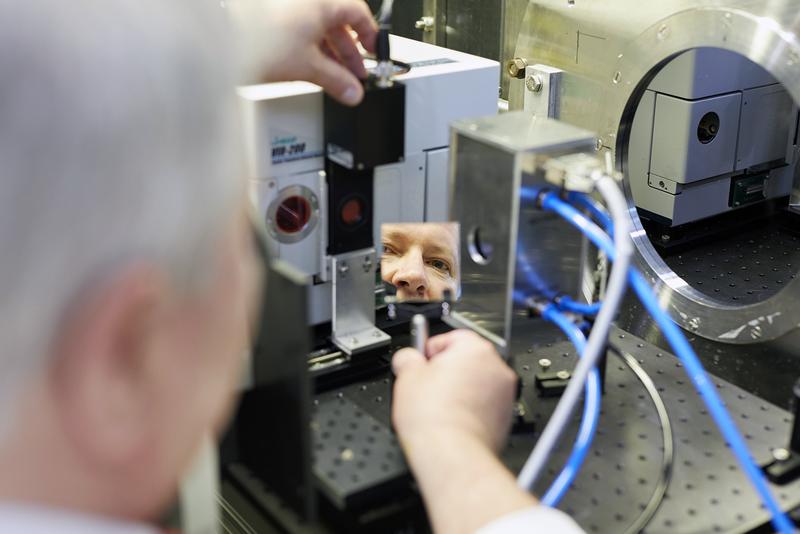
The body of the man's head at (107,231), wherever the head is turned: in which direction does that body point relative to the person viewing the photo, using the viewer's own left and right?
facing away from the viewer and to the right of the viewer

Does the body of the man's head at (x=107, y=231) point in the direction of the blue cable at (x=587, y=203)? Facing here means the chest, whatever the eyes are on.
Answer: yes

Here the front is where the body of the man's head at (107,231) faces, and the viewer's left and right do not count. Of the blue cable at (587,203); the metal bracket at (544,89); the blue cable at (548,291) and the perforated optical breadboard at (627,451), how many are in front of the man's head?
4

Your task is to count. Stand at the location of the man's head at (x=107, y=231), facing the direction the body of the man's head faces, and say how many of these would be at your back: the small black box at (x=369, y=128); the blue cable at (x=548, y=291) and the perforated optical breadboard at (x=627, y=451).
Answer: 0

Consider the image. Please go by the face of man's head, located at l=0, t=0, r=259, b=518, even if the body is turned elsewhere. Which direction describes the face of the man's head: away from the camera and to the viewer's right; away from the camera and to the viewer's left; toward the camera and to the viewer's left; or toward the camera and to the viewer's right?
away from the camera and to the viewer's right

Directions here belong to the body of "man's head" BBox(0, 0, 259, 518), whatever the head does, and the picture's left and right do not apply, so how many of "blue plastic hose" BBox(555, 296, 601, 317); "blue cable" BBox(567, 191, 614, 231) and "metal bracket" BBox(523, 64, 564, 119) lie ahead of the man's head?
3

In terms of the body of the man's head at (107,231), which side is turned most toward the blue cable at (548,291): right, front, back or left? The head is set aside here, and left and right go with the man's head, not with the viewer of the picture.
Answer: front

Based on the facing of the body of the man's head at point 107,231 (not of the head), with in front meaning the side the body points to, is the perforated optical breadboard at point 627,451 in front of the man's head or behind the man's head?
in front

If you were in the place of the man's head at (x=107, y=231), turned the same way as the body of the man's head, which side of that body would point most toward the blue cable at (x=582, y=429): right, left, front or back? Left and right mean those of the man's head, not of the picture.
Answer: front

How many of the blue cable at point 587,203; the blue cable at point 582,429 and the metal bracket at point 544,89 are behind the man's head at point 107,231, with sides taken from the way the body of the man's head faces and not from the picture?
0

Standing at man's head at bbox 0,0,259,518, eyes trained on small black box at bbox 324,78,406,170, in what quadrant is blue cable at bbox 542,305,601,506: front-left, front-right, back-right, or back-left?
front-right

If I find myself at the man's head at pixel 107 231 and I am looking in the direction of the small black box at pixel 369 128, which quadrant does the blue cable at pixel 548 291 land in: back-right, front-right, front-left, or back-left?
front-right
